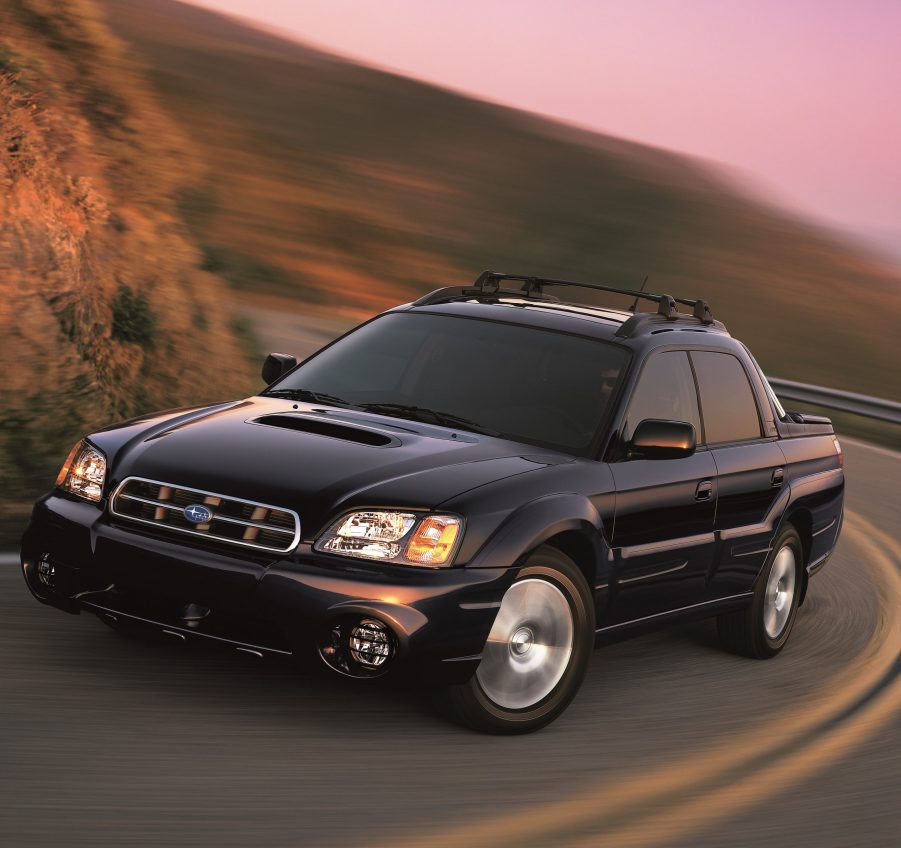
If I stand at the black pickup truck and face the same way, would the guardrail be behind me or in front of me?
behind

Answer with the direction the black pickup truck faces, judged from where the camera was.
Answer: facing the viewer and to the left of the viewer
